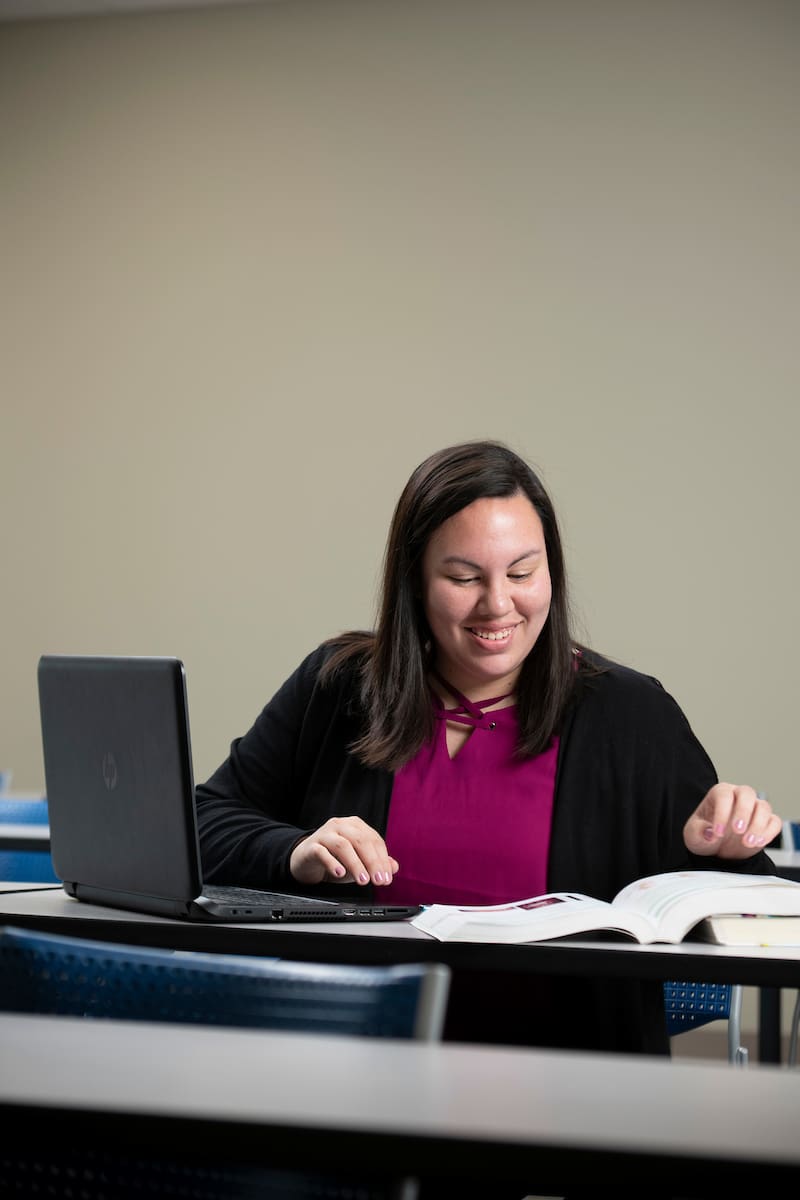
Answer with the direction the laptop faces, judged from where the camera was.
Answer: facing away from the viewer and to the right of the viewer

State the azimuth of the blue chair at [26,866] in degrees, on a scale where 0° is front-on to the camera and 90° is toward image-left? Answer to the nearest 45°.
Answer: approximately 0°

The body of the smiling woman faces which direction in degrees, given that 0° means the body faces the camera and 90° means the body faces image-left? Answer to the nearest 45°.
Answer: approximately 0°

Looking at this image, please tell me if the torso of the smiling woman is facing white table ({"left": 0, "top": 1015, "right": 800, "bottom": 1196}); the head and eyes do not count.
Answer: yes

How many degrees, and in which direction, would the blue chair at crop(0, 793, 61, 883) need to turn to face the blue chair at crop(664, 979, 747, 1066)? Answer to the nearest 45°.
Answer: approximately 45° to its left

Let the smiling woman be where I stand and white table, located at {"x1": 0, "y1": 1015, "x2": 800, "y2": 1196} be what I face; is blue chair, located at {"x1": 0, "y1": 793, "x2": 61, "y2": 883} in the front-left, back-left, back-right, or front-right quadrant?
back-right

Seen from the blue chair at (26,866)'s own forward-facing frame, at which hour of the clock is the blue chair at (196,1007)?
the blue chair at (196,1007) is roughly at 12 o'clock from the blue chair at (26,866).

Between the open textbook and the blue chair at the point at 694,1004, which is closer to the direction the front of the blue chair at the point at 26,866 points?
the open textbook
